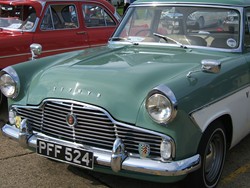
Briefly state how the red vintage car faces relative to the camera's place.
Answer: facing the viewer and to the left of the viewer

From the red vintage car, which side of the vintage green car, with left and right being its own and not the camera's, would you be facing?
right

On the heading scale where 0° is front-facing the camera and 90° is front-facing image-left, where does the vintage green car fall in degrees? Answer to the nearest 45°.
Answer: approximately 45°

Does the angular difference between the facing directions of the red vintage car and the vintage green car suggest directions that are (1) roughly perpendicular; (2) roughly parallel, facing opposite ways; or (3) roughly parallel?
roughly parallel

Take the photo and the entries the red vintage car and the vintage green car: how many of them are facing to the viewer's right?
0

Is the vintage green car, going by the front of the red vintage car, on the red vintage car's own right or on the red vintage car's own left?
on the red vintage car's own left
